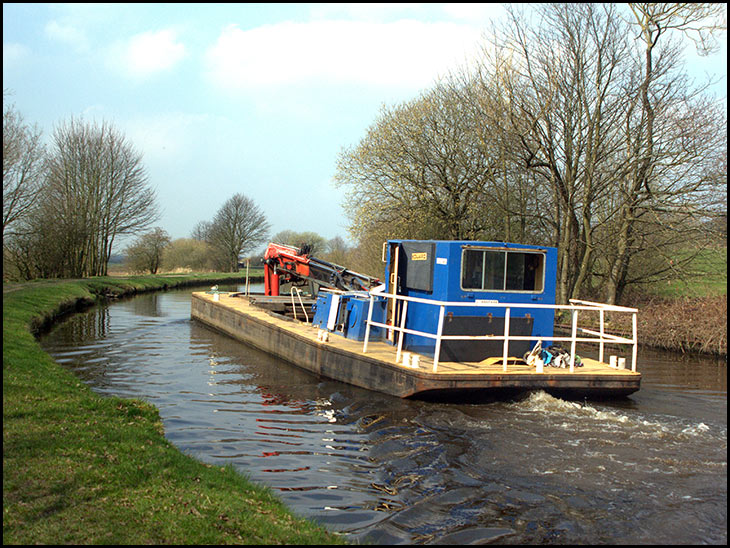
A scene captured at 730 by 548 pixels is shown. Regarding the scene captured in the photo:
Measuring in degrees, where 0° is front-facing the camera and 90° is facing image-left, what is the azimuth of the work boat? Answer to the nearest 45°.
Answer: approximately 135°

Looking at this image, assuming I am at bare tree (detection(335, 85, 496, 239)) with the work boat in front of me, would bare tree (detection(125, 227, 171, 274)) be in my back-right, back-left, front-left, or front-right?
back-right

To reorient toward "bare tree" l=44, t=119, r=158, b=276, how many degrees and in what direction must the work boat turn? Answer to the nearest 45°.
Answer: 0° — it already faces it

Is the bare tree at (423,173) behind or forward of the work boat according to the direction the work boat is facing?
forward
